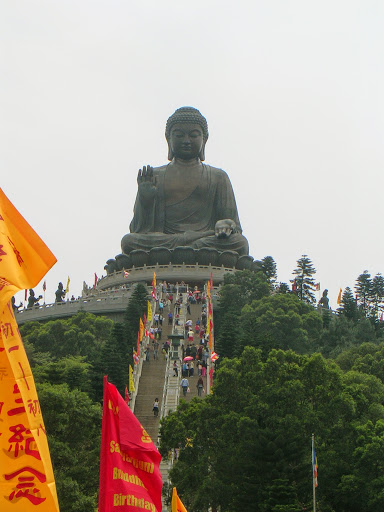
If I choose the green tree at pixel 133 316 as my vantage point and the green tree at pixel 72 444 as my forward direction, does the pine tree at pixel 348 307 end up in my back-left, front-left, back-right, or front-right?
back-left

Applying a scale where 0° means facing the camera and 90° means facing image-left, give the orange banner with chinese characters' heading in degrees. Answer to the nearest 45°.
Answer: approximately 0°

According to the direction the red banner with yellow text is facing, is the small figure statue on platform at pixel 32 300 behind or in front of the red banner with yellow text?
behind

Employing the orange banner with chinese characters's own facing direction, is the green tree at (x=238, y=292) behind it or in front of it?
behind

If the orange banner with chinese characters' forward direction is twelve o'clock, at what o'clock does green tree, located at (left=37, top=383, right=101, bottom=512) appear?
The green tree is roughly at 6 o'clock from the orange banner with chinese characters.

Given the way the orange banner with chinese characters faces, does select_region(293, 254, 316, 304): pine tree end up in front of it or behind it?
behind

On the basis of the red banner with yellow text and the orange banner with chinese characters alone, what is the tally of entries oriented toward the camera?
2

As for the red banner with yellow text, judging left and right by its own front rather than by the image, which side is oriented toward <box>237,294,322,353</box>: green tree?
back

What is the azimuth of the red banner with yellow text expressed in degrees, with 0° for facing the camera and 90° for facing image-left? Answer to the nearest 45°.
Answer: approximately 0°

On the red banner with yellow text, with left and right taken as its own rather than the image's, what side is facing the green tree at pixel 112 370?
back

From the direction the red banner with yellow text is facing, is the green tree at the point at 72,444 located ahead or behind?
behind
